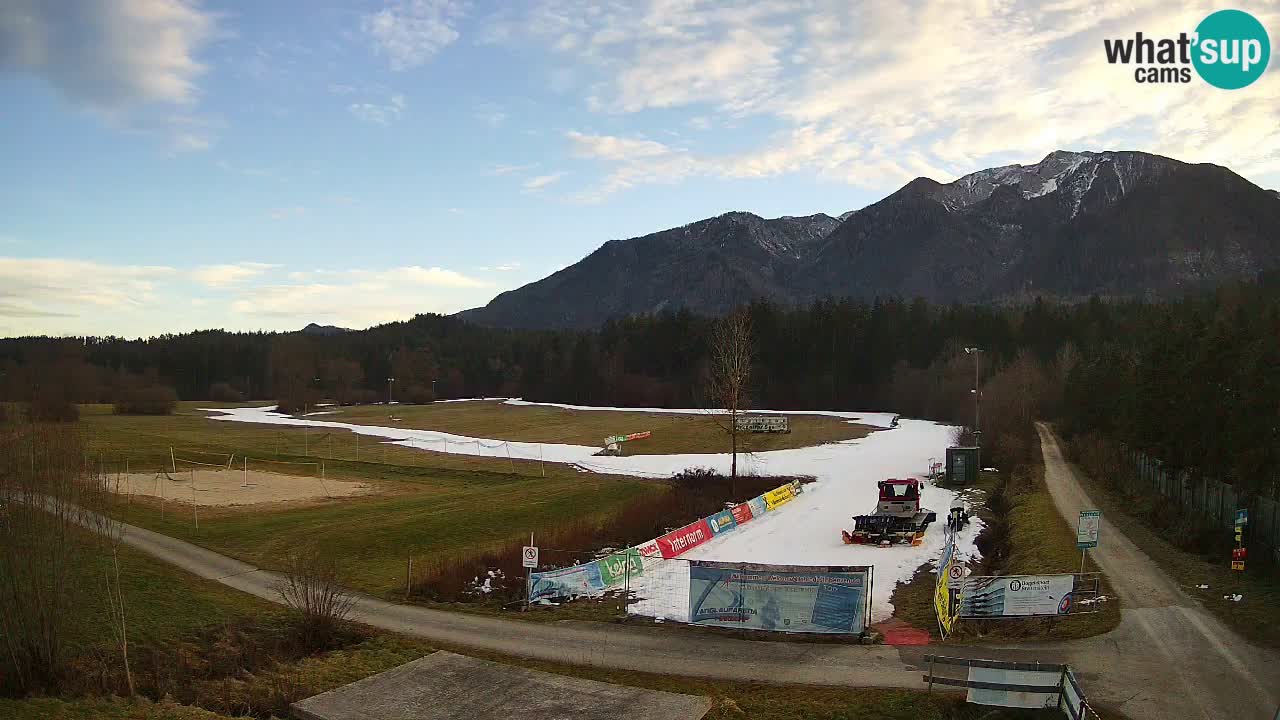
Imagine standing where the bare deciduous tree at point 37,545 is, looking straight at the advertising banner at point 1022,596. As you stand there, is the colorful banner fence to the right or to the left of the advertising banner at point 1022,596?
left

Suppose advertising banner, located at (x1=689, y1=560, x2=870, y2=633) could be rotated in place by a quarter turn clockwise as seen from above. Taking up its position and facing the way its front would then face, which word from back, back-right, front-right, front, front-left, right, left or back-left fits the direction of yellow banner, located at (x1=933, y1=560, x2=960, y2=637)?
back

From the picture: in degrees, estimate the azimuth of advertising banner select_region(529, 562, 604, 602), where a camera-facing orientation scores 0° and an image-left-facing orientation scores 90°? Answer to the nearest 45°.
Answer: approximately 0°

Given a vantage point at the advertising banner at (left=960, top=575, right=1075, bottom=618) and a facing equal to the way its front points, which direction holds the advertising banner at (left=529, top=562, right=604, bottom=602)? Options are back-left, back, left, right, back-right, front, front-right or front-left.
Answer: right

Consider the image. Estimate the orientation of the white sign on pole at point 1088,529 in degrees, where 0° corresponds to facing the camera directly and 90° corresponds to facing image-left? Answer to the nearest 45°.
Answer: approximately 0°

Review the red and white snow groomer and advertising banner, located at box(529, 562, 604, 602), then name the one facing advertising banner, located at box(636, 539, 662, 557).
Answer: the red and white snow groomer

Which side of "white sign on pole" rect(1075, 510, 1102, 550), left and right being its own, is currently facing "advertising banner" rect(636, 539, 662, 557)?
right
